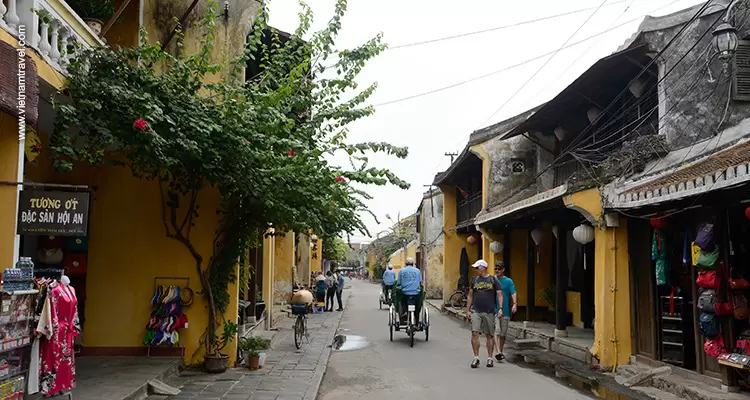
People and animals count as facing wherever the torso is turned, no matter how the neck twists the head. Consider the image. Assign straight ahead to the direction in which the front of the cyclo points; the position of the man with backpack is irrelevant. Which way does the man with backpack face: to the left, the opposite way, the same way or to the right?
the opposite way

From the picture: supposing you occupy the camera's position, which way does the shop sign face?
facing the viewer

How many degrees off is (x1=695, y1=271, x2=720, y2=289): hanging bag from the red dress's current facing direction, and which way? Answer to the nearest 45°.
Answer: approximately 45° to its left

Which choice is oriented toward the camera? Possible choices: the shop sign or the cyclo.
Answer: the shop sign

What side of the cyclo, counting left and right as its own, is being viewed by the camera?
back

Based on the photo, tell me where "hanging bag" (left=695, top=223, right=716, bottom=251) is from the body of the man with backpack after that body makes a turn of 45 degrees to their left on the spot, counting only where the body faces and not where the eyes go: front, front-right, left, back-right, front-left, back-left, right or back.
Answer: front

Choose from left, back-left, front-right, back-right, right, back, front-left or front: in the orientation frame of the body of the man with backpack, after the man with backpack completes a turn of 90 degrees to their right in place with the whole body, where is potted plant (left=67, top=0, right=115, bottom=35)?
front-left

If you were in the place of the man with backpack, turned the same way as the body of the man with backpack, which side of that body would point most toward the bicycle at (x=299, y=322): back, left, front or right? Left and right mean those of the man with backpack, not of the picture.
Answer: right

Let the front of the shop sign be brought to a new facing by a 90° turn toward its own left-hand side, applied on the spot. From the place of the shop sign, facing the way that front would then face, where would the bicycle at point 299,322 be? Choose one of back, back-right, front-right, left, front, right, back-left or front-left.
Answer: front-left

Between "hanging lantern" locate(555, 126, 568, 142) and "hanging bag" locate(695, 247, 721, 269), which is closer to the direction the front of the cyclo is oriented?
the hanging lantern

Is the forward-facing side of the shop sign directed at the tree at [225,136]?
no

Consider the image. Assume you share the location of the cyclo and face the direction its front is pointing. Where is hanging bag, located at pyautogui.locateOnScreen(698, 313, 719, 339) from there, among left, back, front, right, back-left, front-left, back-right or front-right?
back-right

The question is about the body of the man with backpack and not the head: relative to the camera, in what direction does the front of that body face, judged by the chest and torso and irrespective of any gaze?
toward the camera
